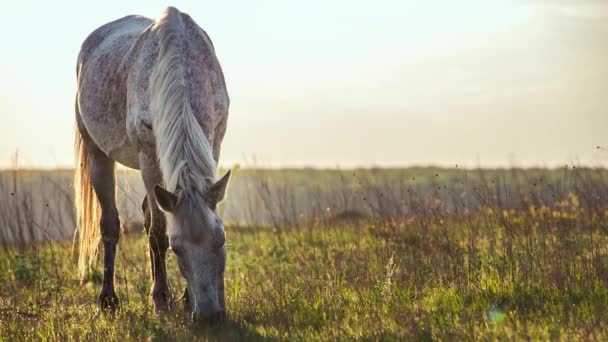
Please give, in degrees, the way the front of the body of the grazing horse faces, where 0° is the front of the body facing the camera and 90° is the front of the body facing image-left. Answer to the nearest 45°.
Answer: approximately 315°
